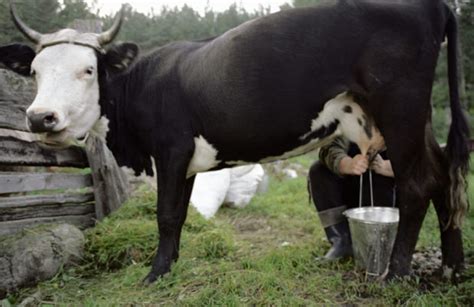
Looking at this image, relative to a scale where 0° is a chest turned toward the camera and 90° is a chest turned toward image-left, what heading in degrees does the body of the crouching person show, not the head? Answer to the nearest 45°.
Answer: approximately 0°

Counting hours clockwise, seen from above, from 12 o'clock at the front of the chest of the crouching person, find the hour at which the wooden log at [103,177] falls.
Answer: The wooden log is roughly at 3 o'clock from the crouching person.

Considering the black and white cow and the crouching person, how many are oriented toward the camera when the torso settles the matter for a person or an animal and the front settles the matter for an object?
1

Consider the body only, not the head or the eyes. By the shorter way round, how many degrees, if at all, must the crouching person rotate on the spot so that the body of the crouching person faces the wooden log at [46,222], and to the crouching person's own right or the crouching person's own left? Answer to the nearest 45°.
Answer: approximately 90° to the crouching person's own right

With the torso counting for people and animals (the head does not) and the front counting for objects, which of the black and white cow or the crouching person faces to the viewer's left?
the black and white cow

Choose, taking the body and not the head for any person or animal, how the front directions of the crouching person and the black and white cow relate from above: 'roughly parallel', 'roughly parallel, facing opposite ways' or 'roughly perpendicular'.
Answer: roughly perpendicular

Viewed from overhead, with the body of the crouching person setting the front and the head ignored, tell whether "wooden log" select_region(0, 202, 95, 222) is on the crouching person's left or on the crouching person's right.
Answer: on the crouching person's right

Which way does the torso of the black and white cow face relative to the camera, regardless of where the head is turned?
to the viewer's left
